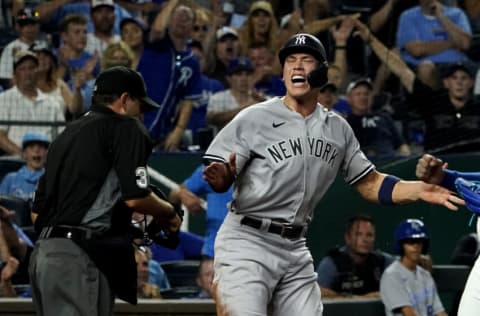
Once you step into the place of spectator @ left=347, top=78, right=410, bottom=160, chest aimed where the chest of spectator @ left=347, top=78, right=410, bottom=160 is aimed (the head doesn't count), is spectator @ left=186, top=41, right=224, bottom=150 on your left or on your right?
on your right

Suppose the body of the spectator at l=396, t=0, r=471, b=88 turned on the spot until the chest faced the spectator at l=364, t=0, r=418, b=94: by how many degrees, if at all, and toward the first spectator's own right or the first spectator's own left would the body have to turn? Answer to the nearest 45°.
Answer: approximately 90° to the first spectator's own right

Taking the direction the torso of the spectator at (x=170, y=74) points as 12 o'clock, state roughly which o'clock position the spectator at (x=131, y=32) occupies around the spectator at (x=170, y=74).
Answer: the spectator at (x=131, y=32) is roughly at 4 o'clock from the spectator at (x=170, y=74).

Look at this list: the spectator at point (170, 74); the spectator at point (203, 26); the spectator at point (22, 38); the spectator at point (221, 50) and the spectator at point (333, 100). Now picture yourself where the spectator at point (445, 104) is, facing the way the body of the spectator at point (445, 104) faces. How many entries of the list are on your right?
5

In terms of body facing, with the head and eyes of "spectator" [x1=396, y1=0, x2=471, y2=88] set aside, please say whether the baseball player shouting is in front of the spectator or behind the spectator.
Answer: in front

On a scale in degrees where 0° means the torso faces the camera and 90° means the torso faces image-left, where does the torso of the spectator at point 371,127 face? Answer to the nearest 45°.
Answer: approximately 0°

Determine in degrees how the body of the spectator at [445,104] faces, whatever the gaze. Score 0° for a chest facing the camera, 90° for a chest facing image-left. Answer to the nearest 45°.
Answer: approximately 0°
